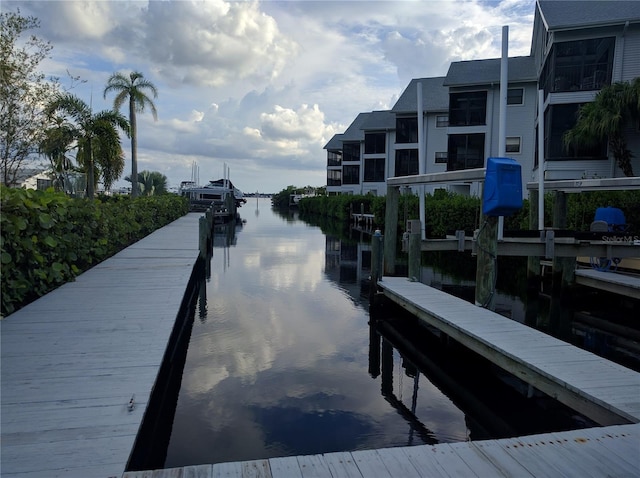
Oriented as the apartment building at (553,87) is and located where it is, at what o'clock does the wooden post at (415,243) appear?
The wooden post is roughly at 11 o'clock from the apartment building.

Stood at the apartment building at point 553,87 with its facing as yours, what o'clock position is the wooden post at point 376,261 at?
The wooden post is roughly at 11 o'clock from the apartment building.

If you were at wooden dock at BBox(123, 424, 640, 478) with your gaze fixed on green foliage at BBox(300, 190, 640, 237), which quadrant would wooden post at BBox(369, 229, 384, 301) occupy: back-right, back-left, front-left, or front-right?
front-left

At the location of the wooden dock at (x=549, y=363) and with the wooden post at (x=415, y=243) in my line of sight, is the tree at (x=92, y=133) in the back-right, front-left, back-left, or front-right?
front-left

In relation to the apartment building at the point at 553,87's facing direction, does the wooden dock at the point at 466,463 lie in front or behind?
in front

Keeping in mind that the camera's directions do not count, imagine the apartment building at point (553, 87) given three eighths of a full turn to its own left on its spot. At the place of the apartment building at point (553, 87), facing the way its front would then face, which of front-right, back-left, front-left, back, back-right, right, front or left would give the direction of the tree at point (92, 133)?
back

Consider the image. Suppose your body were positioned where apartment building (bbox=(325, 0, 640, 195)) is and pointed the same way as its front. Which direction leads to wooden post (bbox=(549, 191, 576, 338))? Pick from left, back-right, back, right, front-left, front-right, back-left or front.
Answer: front-left

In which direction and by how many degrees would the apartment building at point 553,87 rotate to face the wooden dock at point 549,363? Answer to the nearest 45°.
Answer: approximately 45° to its left

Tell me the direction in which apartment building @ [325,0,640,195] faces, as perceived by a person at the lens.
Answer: facing the viewer and to the left of the viewer

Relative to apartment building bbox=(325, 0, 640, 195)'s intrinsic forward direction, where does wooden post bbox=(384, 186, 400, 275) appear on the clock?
The wooden post is roughly at 11 o'clock from the apartment building.

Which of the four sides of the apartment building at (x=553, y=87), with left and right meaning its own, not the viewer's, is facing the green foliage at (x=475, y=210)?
front
